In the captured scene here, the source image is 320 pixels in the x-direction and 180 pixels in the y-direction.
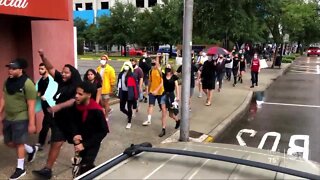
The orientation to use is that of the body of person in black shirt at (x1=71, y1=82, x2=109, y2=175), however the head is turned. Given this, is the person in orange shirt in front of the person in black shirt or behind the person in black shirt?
behind

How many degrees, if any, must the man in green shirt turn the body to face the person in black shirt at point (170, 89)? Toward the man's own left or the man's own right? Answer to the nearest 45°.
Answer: approximately 180°

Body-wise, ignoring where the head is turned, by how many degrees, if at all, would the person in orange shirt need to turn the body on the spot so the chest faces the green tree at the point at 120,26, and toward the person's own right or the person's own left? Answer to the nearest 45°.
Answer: approximately 135° to the person's own right

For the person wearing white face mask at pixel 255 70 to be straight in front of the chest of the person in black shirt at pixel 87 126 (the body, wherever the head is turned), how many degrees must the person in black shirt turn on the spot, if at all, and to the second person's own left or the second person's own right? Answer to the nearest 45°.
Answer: approximately 180°

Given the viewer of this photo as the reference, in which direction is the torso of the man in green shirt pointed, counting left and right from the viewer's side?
facing the viewer and to the left of the viewer

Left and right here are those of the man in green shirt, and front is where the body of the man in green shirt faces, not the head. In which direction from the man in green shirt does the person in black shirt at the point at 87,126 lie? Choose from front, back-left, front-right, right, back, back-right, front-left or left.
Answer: left

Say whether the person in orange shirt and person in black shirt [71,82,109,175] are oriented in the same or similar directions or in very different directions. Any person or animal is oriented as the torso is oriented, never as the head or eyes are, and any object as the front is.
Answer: same or similar directions

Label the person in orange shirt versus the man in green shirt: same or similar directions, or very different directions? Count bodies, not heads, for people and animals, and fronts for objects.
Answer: same or similar directions

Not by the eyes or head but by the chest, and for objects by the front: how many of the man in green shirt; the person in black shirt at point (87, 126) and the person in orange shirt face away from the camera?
0

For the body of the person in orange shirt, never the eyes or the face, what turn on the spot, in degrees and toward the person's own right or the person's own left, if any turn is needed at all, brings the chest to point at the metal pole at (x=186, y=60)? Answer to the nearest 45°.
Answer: approximately 90° to the person's own left

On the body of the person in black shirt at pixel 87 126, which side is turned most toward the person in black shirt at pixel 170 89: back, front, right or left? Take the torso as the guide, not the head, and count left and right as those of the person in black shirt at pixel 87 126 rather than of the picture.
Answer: back

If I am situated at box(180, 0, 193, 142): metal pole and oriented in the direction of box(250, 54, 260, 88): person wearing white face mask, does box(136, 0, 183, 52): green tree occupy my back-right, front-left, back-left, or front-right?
front-left

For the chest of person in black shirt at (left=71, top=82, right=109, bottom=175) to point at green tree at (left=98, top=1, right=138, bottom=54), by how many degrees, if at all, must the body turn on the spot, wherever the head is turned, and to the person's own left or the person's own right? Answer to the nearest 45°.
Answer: approximately 135° to the person's own right
